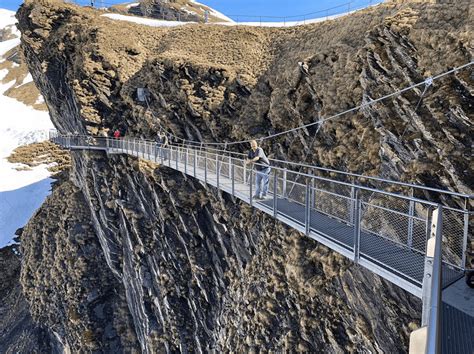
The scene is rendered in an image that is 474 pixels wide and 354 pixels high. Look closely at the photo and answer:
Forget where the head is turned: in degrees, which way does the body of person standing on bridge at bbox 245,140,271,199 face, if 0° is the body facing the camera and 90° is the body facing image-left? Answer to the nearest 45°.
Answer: approximately 45°
